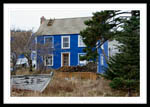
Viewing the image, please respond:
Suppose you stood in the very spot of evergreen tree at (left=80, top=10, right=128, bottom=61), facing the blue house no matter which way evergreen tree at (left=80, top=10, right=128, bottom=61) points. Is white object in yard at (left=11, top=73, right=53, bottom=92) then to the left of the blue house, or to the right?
left

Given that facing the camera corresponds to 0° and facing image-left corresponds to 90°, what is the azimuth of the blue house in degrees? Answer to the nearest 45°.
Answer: approximately 0°

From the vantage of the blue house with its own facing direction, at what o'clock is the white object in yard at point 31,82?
The white object in yard is roughly at 1 o'clock from the blue house.

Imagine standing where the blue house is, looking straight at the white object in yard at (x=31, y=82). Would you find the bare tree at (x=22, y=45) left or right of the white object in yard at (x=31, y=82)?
right

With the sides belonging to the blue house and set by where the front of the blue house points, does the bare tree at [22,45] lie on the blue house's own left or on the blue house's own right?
on the blue house's own right
